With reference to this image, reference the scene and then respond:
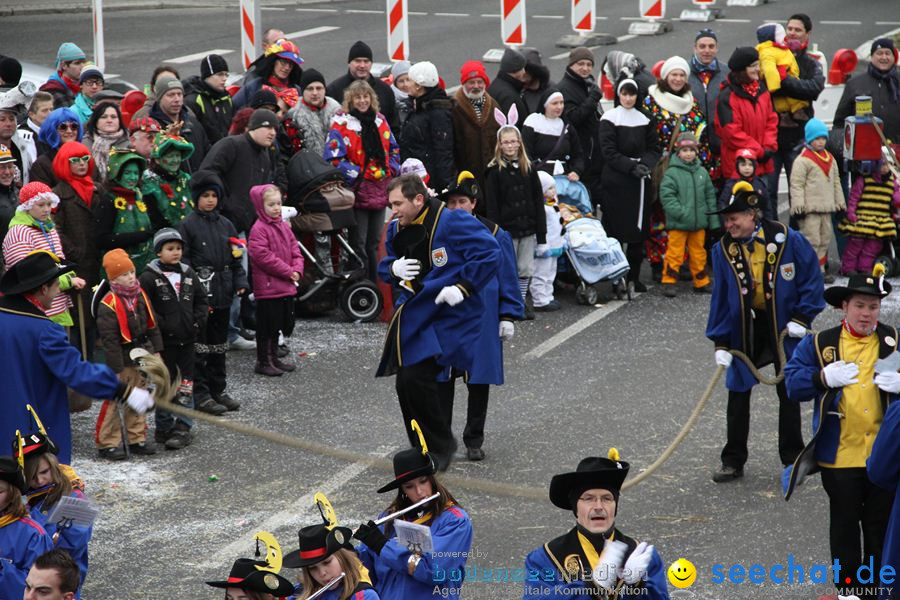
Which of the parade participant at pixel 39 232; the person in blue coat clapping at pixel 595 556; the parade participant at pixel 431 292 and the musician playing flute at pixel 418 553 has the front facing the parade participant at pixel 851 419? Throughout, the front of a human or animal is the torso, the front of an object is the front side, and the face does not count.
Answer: the parade participant at pixel 39 232

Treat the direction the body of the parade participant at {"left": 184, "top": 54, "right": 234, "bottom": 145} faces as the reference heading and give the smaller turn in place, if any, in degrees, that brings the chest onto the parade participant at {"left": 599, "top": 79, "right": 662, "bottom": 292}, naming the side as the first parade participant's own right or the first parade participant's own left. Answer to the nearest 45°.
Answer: approximately 45° to the first parade participant's own left

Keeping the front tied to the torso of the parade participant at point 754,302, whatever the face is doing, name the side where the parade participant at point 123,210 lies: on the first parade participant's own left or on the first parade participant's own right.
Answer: on the first parade participant's own right

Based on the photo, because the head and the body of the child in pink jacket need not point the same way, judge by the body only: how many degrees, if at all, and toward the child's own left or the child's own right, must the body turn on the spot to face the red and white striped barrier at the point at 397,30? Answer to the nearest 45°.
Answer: approximately 135° to the child's own left

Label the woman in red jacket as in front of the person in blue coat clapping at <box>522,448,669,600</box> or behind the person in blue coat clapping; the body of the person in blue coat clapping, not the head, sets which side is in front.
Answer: behind

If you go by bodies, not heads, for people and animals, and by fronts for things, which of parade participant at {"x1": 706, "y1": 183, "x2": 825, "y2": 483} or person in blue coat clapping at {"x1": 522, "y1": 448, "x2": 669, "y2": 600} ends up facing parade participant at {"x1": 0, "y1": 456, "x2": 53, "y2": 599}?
parade participant at {"x1": 706, "y1": 183, "x2": 825, "y2": 483}

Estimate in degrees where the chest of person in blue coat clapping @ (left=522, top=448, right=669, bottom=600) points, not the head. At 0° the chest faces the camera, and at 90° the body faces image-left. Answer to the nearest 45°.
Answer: approximately 0°

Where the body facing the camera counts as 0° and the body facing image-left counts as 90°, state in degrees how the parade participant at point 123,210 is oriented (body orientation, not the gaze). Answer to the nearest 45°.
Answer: approximately 315°

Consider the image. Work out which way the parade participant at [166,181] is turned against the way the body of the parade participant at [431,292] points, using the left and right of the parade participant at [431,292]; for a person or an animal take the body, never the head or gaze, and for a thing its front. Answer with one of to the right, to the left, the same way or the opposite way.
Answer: to the left

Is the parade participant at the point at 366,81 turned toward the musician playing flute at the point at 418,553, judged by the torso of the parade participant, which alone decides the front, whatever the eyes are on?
yes

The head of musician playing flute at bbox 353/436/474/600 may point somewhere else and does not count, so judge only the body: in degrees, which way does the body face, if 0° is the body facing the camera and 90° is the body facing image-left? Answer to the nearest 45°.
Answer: approximately 45°
